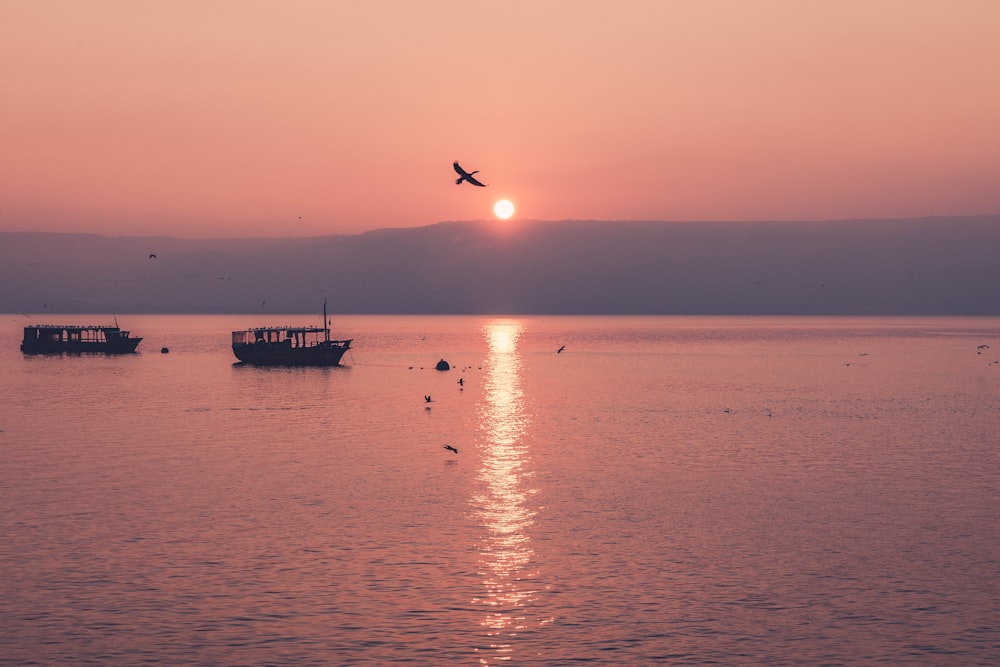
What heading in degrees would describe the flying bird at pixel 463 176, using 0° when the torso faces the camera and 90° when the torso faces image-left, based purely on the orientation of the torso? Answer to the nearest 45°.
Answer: approximately 270°
